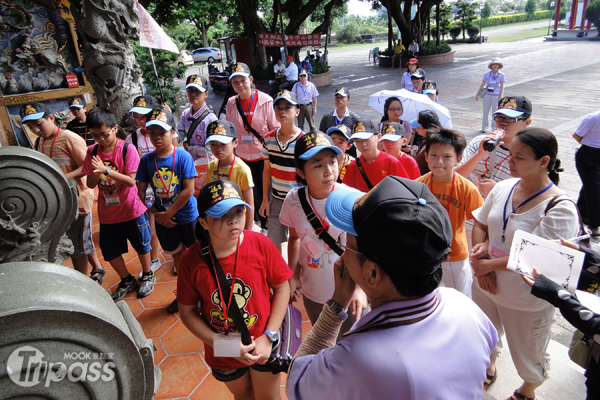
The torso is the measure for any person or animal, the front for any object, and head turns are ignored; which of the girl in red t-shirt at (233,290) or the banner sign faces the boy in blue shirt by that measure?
the banner sign

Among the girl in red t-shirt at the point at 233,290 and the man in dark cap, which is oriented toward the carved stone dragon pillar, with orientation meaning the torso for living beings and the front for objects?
the man in dark cap

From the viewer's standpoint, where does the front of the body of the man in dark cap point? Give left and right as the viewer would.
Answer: facing away from the viewer and to the left of the viewer

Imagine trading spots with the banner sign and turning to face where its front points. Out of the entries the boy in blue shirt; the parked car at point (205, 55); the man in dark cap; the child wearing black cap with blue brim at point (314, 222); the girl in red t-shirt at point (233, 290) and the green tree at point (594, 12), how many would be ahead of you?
4

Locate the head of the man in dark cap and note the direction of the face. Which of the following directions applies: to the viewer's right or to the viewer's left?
to the viewer's left

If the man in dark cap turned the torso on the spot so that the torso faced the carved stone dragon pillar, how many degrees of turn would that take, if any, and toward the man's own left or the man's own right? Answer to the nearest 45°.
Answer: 0° — they already face it

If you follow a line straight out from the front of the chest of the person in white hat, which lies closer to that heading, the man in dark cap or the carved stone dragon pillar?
the man in dark cap

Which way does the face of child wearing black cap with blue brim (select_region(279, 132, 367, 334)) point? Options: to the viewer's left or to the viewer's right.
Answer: to the viewer's right

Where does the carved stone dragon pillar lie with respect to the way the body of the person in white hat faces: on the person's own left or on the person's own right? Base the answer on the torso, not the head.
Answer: on the person's own right

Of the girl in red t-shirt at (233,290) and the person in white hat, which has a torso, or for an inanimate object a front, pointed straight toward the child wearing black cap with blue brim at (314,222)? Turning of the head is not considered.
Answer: the person in white hat

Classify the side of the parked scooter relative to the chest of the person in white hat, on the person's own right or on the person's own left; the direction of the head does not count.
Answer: on the person's own right

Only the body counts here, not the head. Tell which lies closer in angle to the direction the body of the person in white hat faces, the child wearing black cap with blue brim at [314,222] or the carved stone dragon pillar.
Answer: the child wearing black cap with blue brim

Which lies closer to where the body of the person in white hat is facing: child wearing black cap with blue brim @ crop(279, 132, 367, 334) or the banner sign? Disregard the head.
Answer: the child wearing black cap with blue brim

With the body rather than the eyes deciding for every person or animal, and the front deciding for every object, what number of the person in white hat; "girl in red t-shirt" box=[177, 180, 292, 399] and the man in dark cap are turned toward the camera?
2

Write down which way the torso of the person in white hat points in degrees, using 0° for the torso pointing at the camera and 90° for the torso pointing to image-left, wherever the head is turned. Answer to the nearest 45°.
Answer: approximately 0°
